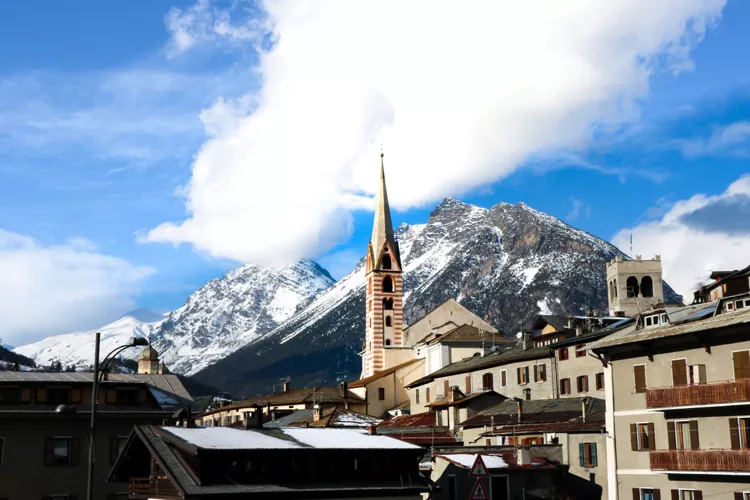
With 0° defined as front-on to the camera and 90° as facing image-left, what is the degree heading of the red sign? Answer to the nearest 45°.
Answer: approximately 0°
